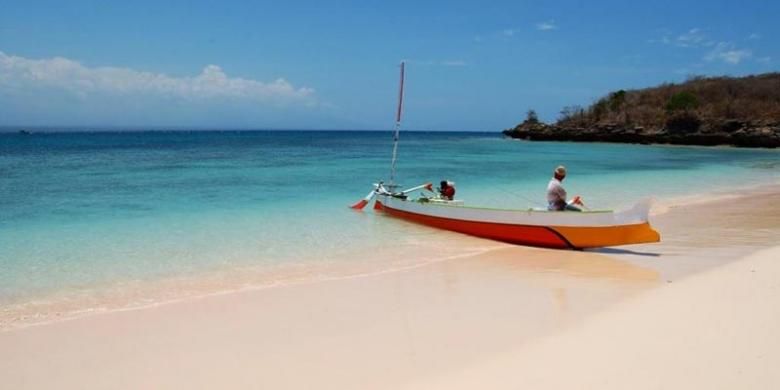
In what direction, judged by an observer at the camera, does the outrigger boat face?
facing the viewer and to the right of the viewer

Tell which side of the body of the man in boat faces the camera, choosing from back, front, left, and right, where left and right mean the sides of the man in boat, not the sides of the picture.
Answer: right
